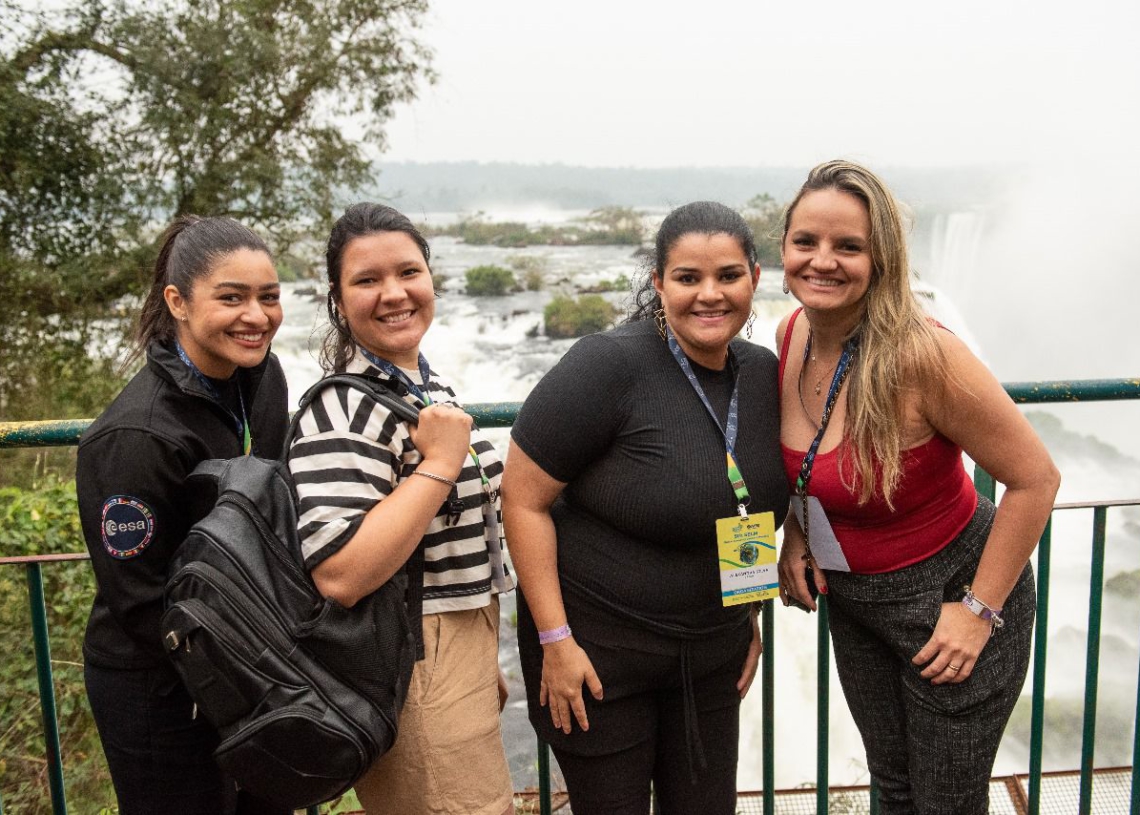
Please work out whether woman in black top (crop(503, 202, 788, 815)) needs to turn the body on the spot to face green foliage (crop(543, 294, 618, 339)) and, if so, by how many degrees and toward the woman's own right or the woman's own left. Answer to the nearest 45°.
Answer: approximately 135° to the woman's own left

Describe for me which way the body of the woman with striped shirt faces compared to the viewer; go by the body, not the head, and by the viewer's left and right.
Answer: facing the viewer and to the right of the viewer

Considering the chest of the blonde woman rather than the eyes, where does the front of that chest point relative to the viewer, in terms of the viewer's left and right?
facing the viewer and to the left of the viewer

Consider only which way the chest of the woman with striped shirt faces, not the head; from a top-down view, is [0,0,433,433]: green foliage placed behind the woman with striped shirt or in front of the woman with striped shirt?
behind

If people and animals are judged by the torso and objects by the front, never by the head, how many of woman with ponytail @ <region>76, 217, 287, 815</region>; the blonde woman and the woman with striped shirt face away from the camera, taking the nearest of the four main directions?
0

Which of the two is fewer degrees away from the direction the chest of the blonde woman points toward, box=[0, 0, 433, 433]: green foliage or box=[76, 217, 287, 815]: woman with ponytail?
the woman with ponytail

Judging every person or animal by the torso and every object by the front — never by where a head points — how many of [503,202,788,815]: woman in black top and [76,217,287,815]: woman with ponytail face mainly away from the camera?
0

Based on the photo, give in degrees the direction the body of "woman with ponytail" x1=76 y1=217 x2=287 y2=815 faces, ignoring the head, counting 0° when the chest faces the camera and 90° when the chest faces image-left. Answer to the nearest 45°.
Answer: approximately 315°

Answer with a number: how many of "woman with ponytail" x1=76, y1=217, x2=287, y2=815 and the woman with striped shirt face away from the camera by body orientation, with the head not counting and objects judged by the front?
0

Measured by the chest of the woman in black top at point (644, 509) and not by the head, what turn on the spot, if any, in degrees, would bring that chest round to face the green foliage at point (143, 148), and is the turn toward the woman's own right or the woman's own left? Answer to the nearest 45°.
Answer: approximately 180°

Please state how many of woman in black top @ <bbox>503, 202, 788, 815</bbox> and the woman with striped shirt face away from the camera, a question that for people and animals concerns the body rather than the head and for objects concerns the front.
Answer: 0
